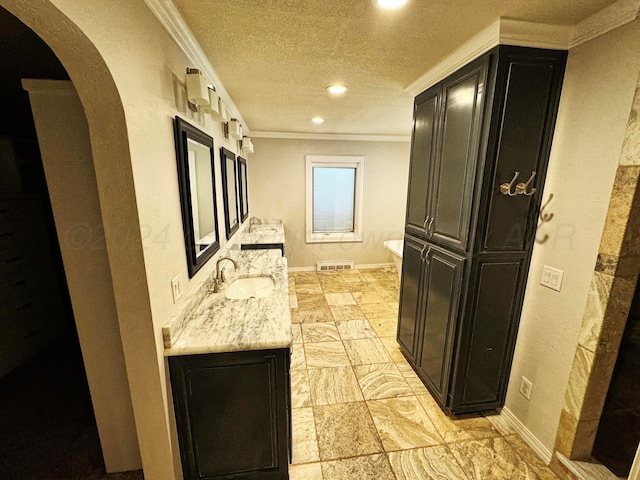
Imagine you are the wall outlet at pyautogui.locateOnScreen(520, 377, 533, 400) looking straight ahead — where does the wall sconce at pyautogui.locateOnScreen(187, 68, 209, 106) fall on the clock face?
The wall sconce is roughly at 12 o'clock from the wall outlet.

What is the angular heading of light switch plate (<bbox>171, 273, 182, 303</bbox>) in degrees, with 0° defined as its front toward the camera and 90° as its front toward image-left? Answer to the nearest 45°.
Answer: approximately 315°

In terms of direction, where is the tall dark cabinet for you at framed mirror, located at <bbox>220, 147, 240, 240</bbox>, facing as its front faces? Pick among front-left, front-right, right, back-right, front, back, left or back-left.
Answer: front-right

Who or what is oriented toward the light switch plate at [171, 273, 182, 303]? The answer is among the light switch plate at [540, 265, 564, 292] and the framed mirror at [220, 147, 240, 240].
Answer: the light switch plate at [540, 265, 564, 292]

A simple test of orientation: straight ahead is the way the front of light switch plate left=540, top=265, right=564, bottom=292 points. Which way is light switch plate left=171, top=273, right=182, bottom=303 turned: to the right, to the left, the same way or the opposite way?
the opposite way

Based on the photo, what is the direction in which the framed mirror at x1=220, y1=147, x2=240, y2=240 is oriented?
to the viewer's right

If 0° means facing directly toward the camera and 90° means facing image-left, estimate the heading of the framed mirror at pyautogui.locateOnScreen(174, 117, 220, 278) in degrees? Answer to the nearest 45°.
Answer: approximately 315°

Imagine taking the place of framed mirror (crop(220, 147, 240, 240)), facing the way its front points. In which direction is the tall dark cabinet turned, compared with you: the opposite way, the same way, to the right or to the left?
the opposite way

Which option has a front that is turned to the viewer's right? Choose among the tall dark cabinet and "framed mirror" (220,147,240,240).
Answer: the framed mirror

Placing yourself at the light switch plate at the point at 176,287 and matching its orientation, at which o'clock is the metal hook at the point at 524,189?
The metal hook is roughly at 11 o'clock from the light switch plate.

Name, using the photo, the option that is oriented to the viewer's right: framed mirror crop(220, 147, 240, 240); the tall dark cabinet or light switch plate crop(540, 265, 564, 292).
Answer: the framed mirror

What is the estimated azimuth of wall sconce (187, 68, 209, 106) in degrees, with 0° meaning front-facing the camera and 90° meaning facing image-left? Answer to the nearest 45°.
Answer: approximately 315°
